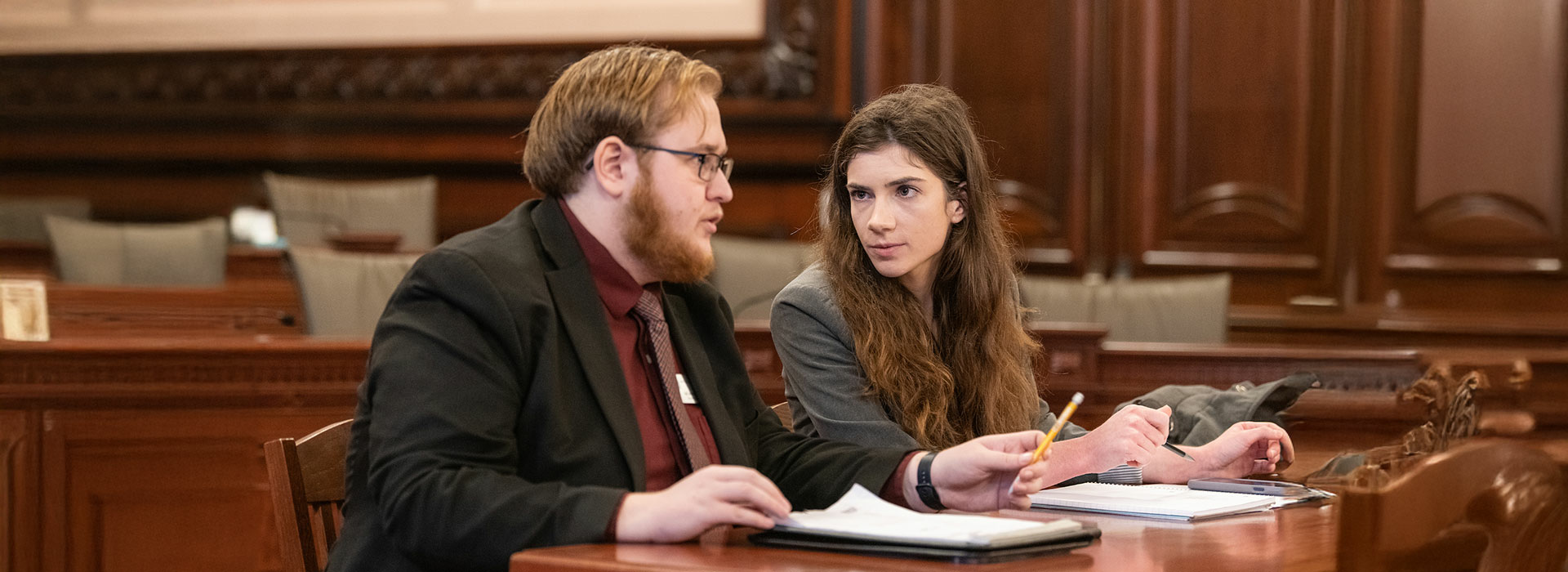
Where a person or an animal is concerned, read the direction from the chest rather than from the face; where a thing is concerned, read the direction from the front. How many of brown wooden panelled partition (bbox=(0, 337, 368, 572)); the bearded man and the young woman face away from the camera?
0

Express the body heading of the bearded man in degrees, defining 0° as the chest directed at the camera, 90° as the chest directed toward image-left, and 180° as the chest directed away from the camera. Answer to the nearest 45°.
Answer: approximately 315°

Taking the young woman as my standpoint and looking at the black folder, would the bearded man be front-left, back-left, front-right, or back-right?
front-right

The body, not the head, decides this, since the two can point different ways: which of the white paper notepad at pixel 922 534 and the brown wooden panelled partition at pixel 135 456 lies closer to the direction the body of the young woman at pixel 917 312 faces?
the white paper notepad

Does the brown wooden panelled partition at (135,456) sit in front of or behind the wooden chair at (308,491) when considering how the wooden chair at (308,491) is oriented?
behind

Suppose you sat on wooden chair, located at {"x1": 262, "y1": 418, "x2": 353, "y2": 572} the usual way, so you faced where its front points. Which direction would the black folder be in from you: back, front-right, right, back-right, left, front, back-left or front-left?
front

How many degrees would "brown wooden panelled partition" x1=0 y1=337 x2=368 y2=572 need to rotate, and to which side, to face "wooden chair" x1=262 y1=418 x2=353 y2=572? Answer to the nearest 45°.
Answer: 0° — it already faces it

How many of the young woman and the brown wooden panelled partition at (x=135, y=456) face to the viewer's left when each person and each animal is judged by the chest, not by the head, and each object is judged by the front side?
0

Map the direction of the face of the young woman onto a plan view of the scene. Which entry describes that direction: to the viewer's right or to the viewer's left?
to the viewer's left

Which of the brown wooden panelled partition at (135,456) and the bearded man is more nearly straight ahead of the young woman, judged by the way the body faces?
the bearded man

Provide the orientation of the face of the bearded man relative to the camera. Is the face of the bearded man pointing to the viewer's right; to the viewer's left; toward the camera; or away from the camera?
to the viewer's right

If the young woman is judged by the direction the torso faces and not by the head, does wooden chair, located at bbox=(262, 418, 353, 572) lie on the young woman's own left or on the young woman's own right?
on the young woman's own right

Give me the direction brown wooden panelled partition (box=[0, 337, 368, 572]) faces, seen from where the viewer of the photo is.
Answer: facing the viewer
